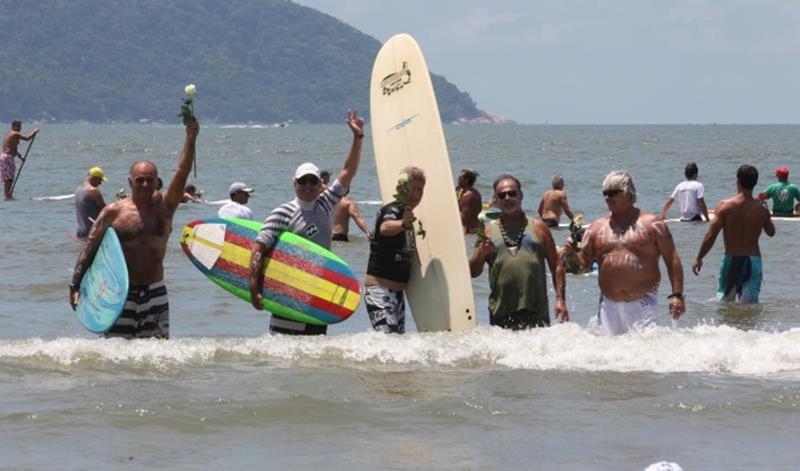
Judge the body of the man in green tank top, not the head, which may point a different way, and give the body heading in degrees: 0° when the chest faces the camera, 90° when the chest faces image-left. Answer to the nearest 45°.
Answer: approximately 0°

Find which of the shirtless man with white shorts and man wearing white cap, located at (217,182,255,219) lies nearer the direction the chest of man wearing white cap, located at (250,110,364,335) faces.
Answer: the shirtless man with white shorts

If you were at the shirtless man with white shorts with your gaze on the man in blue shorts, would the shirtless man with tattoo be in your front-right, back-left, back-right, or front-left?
back-left

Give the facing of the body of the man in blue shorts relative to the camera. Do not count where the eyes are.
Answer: away from the camera

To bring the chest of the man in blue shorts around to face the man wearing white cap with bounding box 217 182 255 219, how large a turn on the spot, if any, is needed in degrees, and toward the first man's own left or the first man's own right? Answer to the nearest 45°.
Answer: approximately 90° to the first man's own left

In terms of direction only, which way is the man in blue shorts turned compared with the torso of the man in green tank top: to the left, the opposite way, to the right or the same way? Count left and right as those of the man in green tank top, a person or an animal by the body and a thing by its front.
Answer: the opposite way

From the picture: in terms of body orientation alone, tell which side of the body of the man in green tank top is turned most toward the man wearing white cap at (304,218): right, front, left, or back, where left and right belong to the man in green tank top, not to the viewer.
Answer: right

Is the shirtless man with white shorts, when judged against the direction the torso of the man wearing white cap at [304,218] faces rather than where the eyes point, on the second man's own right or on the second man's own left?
on the second man's own left

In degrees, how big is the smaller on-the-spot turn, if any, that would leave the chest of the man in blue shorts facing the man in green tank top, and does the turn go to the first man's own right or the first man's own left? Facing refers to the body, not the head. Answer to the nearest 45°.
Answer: approximately 180°

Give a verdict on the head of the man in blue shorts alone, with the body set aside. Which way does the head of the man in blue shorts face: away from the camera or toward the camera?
away from the camera

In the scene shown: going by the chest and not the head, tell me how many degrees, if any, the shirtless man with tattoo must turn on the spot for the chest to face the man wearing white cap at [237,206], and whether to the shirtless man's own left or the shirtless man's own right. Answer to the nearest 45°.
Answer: approximately 180°
